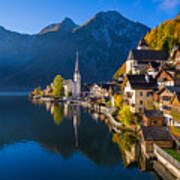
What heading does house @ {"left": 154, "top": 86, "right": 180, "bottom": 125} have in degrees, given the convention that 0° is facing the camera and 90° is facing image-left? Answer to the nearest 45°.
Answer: approximately 45°

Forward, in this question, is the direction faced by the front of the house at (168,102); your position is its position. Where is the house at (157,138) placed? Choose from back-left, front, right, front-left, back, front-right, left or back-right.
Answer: front-left
